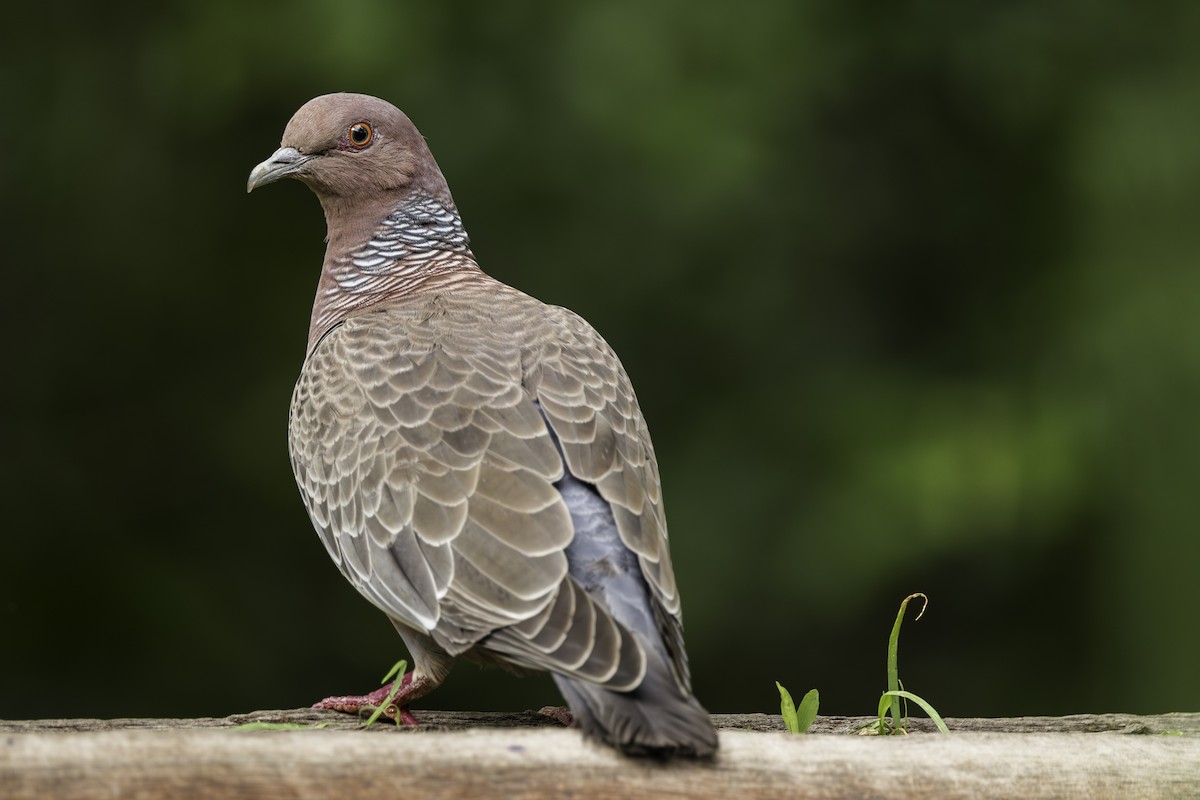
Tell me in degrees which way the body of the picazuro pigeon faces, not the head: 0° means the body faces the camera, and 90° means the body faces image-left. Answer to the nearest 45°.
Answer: approximately 135°

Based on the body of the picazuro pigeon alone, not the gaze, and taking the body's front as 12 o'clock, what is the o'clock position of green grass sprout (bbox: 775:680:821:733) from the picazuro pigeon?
The green grass sprout is roughly at 5 o'clock from the picazuro pigeon.

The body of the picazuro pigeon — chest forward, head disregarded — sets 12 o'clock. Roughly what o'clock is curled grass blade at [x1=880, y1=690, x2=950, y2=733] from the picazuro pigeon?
The curled grass blade is roughly at 5 o'clock from the picazuro pigeon.
